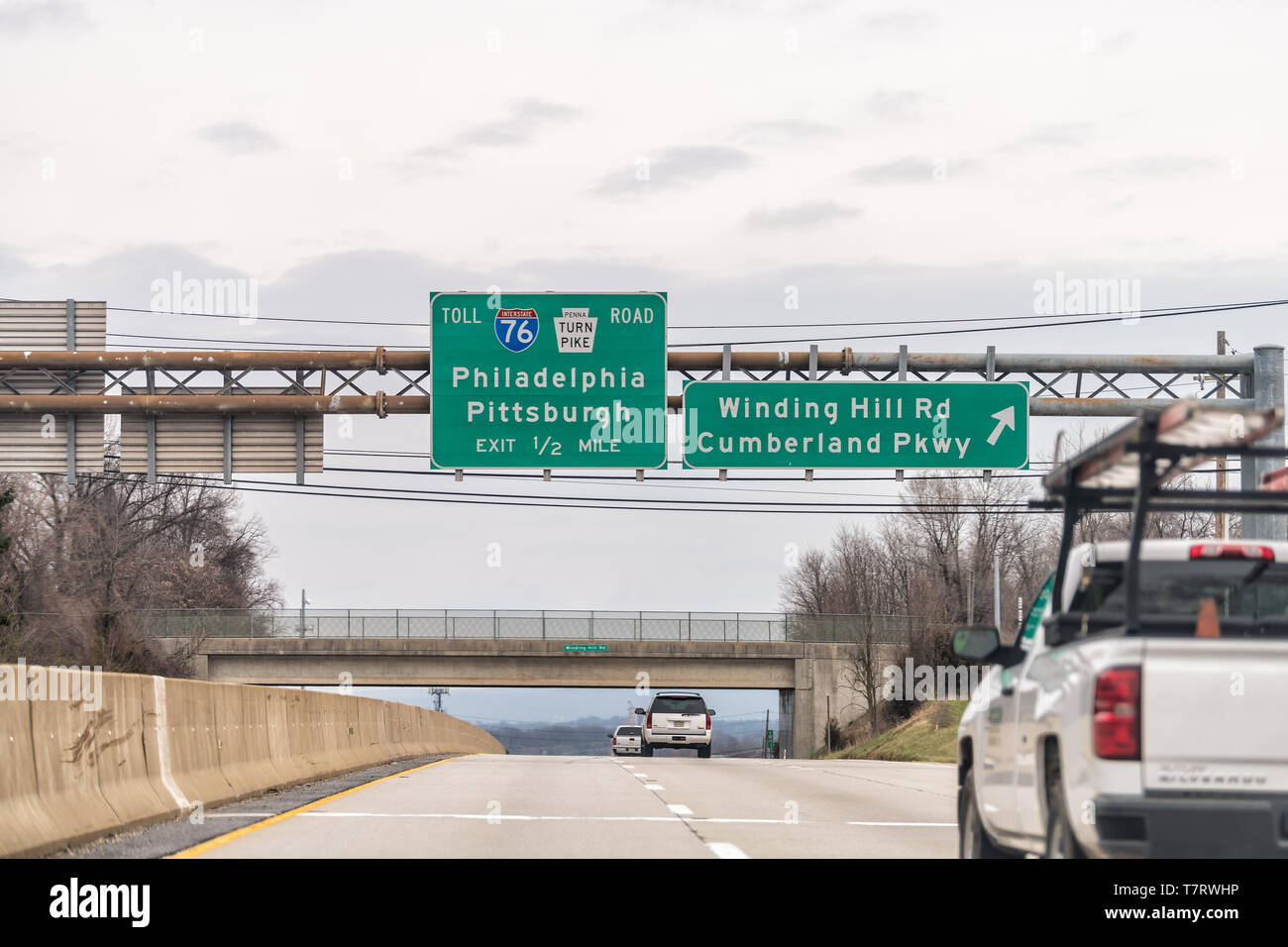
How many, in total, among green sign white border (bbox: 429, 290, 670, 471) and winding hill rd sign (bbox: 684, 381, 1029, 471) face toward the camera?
2

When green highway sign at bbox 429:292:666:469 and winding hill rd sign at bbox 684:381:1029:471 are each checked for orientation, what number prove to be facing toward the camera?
2

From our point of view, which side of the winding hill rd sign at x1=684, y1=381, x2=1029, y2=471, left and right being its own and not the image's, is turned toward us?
front

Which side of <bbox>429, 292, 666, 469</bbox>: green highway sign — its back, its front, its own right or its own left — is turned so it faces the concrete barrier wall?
front

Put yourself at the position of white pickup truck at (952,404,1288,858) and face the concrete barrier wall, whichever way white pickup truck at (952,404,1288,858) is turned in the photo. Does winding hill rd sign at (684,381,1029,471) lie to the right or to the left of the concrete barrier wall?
right

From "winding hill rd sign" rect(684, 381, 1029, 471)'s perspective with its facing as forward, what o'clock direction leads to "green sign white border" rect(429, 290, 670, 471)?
The green sign white border is roughly at 3 o'clock from the winding hill rd sign.

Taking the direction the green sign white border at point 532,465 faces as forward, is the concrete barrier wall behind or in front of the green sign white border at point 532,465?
in front

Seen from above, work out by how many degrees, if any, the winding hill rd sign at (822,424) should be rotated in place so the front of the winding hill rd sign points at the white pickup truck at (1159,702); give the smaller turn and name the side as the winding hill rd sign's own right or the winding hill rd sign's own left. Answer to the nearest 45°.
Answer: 0° — it already faces it

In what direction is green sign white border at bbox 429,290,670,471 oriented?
toward the camera

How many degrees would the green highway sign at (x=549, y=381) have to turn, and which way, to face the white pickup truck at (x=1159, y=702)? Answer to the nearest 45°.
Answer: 0° — it already faces it

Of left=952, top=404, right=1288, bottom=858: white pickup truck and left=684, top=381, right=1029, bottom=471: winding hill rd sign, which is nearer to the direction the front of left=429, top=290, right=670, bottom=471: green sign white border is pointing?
the white pickup truck

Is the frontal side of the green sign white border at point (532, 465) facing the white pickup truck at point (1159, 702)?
yes

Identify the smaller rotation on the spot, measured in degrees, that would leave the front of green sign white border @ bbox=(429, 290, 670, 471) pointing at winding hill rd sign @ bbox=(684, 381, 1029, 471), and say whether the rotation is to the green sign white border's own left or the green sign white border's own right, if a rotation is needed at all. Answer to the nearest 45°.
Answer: approximately 90° to the green sign white border's own left
